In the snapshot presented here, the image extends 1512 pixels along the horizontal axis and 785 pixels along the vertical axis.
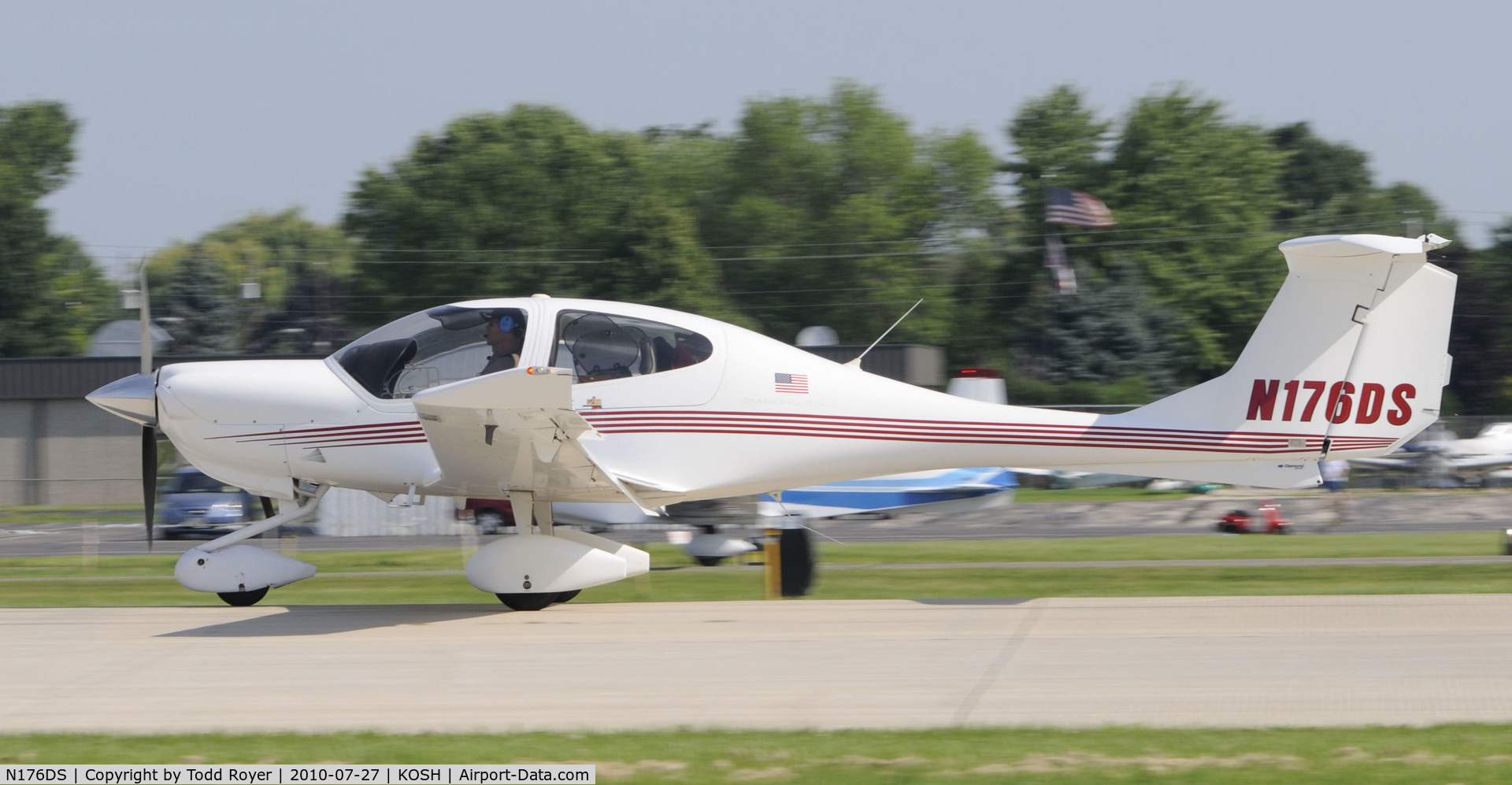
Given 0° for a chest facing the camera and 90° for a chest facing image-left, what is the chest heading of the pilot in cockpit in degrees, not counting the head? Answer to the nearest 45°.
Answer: approximately 90°

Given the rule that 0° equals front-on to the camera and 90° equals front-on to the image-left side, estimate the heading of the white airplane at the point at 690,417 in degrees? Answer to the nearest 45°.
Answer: approximately 90°

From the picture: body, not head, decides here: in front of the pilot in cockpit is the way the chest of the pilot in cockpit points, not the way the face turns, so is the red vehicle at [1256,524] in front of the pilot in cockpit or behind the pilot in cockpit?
behind

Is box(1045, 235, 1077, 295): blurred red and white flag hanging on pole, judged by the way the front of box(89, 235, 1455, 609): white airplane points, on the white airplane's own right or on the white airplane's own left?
on the white airplane's own right

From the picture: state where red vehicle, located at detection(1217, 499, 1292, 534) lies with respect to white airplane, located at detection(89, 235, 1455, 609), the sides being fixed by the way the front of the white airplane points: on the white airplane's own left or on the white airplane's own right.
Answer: on the white airplane's own right

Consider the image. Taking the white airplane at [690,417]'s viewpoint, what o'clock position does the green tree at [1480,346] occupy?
The green tree is roughly at 4 o'clock from the white airplane.

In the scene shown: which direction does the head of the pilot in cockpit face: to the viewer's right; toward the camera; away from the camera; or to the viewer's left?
to the viewer's left

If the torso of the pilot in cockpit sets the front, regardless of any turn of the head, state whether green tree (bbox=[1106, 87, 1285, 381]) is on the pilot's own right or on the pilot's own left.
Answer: on the pilot's own right
